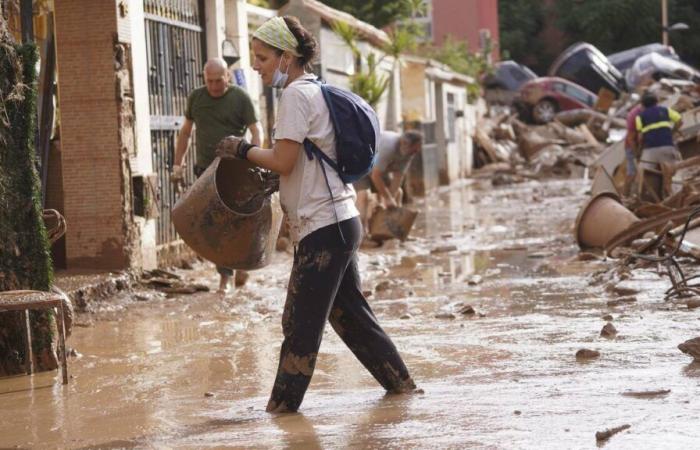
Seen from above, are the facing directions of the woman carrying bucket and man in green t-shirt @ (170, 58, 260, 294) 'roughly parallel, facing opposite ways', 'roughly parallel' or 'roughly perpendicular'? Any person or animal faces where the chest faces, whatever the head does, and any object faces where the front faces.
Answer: roughly perpendicular

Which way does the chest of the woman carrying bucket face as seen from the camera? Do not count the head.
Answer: to the viewer's left

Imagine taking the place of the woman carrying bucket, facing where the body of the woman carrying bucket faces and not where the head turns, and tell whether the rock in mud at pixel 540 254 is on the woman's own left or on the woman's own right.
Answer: on the woman's own right

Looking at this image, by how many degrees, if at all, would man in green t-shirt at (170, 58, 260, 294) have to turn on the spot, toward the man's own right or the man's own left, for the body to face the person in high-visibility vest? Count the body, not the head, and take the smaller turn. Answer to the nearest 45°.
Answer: approximately 135° to the man's own left

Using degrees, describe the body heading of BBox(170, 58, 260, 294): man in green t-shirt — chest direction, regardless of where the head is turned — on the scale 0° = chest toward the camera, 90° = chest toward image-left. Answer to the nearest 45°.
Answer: approximately 0°

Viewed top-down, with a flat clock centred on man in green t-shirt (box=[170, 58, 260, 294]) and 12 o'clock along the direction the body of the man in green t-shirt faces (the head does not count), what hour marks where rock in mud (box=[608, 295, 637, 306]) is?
The rock in mud is roughly at 10 o'clock from the man in green t-shirt.

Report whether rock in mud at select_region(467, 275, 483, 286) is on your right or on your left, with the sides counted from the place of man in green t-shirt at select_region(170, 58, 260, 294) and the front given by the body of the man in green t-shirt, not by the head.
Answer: on your left

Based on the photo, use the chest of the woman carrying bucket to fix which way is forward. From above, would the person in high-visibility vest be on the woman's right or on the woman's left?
on the woman's right

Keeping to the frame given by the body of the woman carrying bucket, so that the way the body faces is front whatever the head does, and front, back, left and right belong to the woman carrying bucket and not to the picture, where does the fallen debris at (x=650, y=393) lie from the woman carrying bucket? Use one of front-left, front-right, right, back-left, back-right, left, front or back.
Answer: back

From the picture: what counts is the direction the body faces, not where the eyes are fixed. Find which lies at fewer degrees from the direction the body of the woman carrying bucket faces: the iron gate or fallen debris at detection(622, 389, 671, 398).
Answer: the iron gate

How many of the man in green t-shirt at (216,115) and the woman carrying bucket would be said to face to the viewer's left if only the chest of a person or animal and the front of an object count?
1
